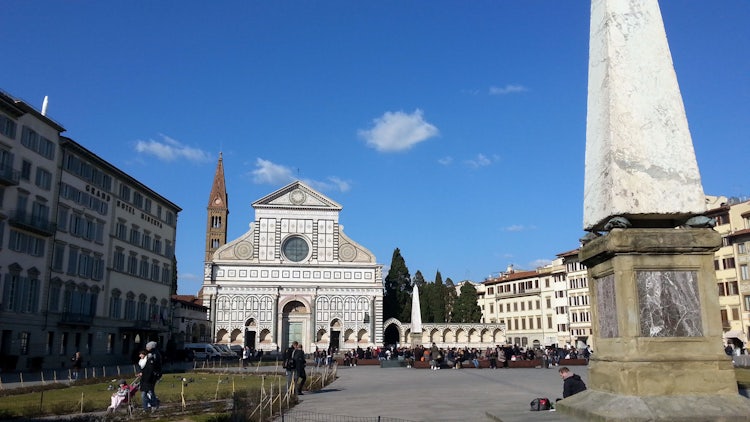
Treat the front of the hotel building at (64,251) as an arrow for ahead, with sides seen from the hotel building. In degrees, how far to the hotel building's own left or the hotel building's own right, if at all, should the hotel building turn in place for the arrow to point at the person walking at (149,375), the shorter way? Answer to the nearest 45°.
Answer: approximately 45° to the hotel building's own right

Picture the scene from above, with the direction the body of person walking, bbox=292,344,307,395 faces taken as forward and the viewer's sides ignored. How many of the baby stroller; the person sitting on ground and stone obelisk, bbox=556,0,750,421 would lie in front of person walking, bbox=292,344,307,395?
0

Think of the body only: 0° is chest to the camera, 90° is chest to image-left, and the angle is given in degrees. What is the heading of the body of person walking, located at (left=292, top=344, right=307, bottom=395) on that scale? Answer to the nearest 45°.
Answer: approximately 180°

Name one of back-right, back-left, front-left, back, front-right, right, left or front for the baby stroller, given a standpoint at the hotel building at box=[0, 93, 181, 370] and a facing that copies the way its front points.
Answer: front-right

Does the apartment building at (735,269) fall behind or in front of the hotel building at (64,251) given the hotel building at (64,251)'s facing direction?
in front

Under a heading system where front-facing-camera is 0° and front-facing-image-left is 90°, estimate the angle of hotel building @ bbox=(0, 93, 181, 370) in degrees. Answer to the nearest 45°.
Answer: approximately 315°

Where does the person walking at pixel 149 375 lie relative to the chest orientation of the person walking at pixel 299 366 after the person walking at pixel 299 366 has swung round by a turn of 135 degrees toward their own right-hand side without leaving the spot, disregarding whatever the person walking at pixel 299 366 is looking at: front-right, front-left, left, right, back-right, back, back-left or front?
right

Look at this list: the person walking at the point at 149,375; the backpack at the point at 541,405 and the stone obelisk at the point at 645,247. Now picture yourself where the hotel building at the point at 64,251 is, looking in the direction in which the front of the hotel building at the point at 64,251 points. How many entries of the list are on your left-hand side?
0

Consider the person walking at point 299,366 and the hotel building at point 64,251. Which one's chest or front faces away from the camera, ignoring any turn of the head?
the person walking

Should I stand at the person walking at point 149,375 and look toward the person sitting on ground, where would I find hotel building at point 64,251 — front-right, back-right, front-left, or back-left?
back-left

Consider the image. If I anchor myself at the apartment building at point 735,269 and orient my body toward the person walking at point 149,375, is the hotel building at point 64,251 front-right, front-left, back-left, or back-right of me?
front-right

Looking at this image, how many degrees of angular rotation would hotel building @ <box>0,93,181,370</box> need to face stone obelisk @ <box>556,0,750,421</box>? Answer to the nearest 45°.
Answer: approximately 45° to its right

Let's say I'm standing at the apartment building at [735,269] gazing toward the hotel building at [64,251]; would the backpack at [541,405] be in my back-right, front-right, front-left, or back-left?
front-left

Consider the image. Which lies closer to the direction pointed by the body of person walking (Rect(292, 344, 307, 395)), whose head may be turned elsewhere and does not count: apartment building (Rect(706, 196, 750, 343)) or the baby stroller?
the apartment building

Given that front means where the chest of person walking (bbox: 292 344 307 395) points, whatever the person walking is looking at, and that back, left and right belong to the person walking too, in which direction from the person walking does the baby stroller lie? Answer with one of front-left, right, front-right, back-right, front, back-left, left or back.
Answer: back-left
